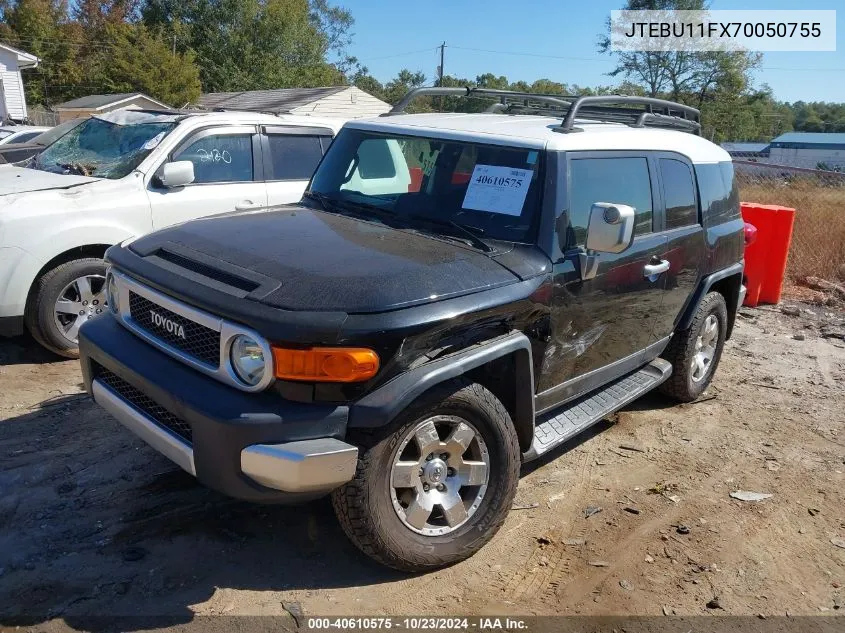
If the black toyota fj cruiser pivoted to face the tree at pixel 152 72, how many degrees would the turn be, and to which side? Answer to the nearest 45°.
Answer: approximately 135° to its right

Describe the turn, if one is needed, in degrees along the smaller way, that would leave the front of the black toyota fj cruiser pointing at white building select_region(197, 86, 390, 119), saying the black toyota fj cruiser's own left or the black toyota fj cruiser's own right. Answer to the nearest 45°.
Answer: approximately 135° to the black toyota fj cruiser's own right

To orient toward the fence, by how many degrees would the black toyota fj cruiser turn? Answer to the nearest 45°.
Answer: approximately 180°

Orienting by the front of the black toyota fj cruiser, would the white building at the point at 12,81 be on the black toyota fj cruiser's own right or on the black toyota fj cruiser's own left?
on the black toyota fj cruiser's own right

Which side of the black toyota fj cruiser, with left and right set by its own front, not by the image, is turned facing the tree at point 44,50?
right

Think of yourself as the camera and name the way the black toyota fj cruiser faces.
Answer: facing the viewer and to the left of the viewer

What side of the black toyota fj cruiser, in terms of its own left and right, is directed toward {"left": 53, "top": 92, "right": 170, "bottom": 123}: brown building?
right

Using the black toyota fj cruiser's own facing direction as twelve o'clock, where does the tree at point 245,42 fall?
The tree is roughly at 4 o'clock from the black toyota fj cruiser.

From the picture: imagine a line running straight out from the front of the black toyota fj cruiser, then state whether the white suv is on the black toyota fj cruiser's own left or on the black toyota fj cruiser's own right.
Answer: on the black toyota fj cruiser's own right

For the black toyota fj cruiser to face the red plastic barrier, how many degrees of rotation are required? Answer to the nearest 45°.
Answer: approximately 180°
